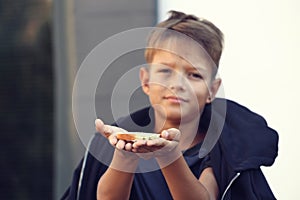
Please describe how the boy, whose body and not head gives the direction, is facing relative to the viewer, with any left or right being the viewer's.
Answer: facing the viewer

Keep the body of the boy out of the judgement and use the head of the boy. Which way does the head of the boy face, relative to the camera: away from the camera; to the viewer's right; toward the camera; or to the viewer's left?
toward the camera
